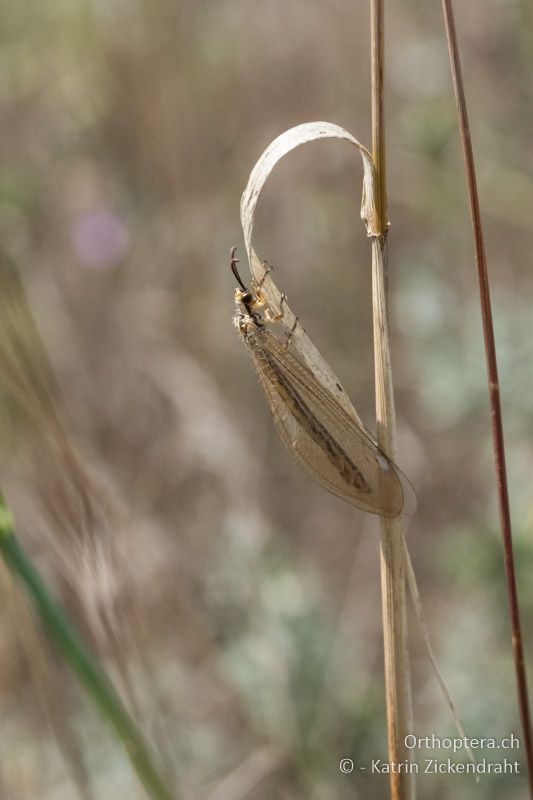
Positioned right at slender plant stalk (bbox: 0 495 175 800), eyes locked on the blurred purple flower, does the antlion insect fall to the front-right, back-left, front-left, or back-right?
front-right

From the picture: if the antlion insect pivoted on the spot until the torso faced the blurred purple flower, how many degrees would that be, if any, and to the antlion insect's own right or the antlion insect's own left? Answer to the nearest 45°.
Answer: approximately 45° to the antlion insect's own right

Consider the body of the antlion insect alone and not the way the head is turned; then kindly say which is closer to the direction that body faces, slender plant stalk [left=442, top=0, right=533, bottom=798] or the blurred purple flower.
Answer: the blurred purple flower

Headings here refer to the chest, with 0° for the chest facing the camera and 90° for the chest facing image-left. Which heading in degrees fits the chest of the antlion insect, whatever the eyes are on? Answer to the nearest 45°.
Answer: approximately 90°
